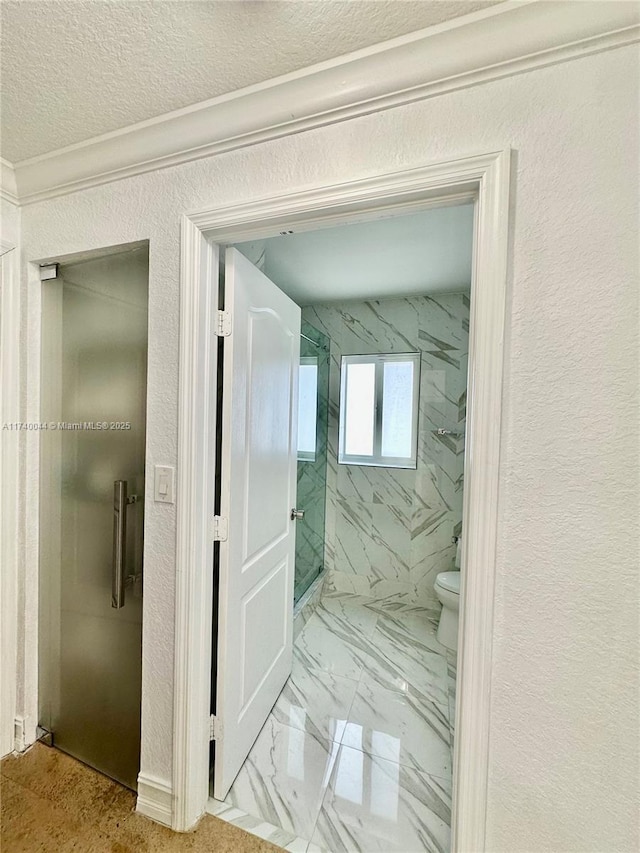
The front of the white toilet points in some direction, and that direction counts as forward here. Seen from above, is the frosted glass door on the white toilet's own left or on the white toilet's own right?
on the white toilet's own left

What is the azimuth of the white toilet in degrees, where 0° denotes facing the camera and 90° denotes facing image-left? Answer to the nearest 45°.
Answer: approximately 90°

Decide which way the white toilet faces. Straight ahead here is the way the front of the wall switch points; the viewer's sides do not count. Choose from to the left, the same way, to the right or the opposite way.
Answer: to the right

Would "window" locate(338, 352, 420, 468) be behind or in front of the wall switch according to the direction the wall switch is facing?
behind
